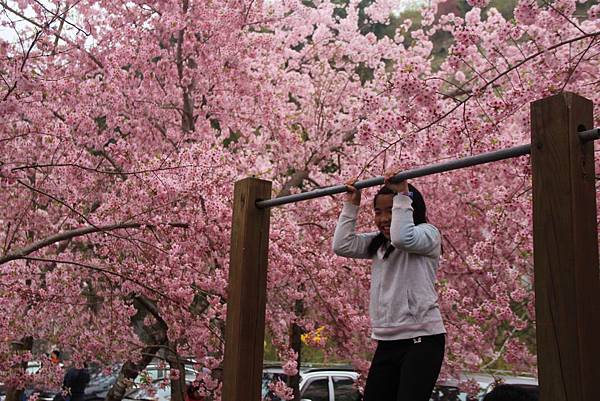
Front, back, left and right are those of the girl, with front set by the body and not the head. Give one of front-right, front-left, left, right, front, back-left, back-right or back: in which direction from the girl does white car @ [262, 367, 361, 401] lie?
back-right

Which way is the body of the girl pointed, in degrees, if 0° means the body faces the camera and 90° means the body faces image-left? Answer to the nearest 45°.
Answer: approximately 45°

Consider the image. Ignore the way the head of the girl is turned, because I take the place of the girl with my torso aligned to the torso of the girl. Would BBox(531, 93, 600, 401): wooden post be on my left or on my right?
on my left

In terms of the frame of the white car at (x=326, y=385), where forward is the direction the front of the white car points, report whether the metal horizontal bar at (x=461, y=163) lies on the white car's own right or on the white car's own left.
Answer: on the white car's own left
